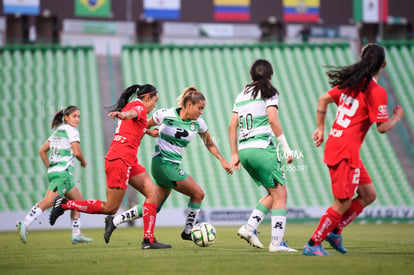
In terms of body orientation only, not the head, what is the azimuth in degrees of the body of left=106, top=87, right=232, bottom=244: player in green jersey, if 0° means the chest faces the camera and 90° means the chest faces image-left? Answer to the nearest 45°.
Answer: approximately 315°

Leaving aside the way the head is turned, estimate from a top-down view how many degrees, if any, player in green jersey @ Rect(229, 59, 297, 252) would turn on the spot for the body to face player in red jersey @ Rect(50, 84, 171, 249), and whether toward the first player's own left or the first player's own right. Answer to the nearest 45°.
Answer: approximately 135° to the first player's own left
